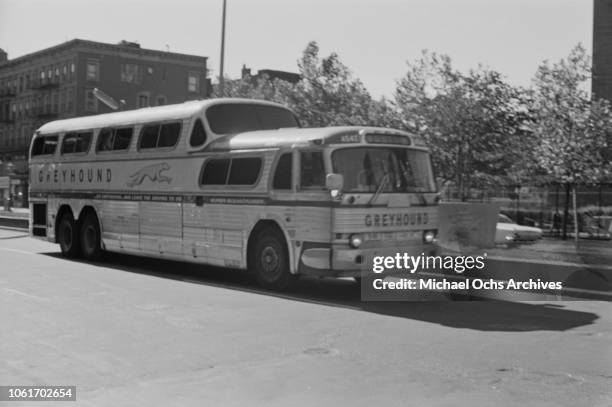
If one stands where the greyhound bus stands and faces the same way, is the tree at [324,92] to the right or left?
on its left

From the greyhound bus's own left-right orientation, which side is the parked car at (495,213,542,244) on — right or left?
on its left

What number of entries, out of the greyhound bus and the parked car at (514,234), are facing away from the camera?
0

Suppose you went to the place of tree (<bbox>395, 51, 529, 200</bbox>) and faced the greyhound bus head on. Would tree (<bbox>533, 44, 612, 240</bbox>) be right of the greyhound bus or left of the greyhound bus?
left

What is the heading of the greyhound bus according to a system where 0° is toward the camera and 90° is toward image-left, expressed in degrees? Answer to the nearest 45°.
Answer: approximately 315°

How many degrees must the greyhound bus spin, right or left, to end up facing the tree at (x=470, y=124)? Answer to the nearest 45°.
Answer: approximately 90° to its left

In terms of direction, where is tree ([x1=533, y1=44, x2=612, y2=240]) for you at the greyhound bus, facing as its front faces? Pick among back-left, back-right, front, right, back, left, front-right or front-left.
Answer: left
